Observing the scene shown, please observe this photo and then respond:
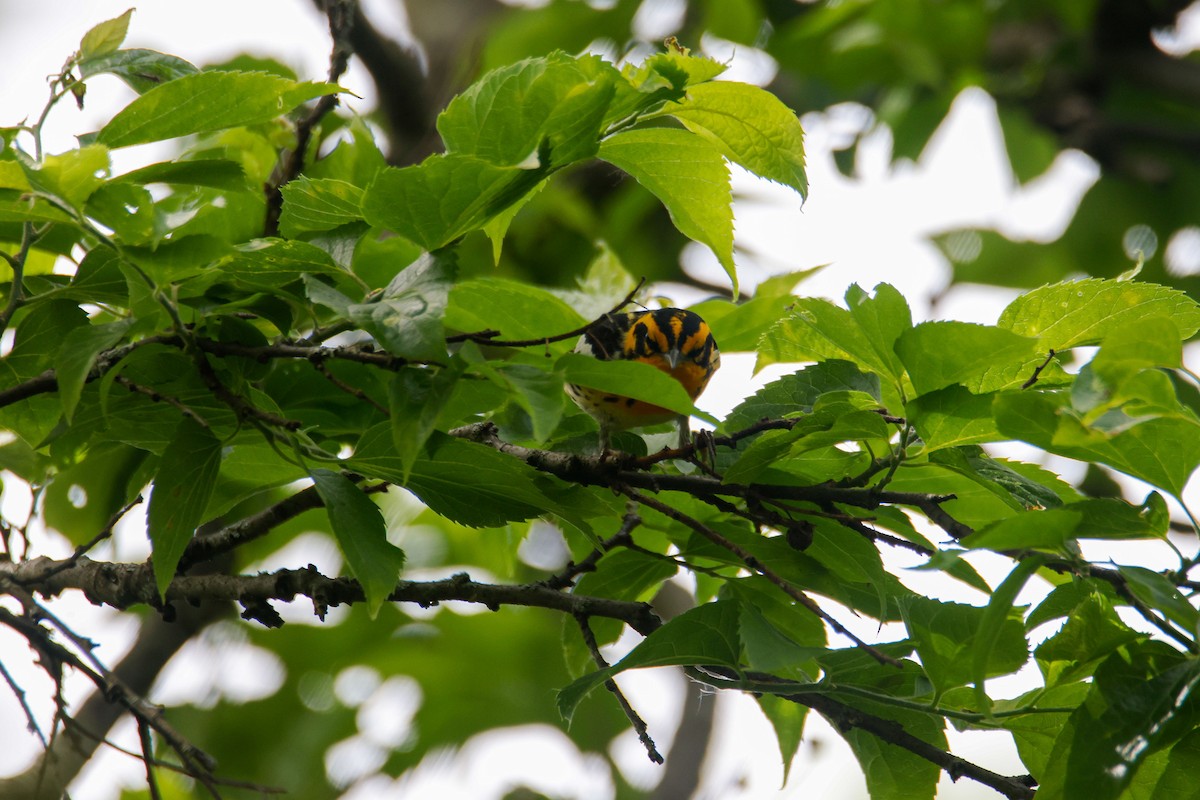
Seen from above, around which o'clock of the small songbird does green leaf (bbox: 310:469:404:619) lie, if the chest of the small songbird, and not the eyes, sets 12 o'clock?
The green leaf is roughly at 2 o'clock from the small songbird.

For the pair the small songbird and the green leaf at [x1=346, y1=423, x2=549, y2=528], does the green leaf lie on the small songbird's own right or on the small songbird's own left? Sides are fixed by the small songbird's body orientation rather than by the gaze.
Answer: on the small songbird's own right

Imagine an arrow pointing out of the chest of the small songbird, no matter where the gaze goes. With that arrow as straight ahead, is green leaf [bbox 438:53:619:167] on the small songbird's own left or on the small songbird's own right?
on the small songbird's own right

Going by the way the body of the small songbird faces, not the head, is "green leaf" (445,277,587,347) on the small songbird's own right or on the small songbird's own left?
on the small songbird's own right
